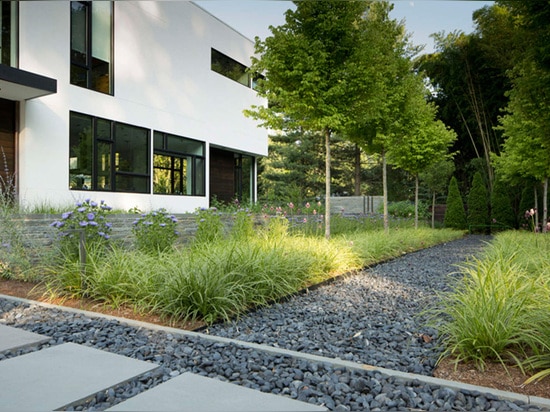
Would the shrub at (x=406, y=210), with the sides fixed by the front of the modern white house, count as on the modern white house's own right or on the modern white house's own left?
on the modern white house's own left

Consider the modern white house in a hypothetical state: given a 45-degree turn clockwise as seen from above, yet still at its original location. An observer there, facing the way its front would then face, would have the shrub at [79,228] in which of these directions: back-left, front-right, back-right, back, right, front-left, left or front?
front

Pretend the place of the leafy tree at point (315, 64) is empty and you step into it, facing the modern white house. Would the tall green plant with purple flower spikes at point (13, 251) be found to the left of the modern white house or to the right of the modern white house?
left

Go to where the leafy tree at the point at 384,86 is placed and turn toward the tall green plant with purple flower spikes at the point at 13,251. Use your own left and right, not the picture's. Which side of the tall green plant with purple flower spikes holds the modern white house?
right

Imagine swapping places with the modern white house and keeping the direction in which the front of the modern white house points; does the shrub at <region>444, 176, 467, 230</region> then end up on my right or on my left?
on my left

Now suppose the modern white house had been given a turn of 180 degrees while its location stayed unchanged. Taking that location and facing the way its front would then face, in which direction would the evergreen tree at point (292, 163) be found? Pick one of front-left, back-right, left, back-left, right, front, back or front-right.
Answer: right

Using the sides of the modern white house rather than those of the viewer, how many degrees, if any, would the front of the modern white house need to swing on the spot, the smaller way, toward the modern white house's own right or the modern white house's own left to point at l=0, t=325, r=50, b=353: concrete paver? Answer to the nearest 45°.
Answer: approximately 45° to the modern white house's own right

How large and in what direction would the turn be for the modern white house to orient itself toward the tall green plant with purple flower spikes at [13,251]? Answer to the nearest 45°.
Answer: approximately 45° to its right

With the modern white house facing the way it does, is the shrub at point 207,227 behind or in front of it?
in front

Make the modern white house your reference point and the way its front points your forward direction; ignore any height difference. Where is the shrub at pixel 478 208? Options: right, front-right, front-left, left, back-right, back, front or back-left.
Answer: front-left

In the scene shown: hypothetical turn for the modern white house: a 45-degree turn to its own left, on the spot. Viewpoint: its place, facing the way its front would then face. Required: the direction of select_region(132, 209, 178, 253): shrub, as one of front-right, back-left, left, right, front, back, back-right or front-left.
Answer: right

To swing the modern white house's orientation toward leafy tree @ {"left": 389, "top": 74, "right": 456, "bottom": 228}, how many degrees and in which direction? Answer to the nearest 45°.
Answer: approximately 45° to its left

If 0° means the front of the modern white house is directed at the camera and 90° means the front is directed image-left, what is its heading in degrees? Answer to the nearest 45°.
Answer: approximately 315°

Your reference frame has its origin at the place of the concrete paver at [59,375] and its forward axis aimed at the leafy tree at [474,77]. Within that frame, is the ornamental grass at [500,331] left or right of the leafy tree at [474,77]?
right
